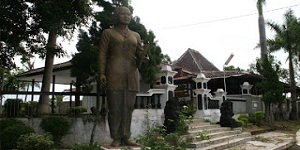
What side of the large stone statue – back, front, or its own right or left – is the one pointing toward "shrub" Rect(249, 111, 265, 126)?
left

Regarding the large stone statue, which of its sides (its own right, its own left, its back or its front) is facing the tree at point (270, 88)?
left

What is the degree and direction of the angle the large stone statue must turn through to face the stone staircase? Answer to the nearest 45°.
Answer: approximately 90° to its left

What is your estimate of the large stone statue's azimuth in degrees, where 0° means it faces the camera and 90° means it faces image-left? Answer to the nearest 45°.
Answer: approximately 315°

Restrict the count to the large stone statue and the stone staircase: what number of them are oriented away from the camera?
0

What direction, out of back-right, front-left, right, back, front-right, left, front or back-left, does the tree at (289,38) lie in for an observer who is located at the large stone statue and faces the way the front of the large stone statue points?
left

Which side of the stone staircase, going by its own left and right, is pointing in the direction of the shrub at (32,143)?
right

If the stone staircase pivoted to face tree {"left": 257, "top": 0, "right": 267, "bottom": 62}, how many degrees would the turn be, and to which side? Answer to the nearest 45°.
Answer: approximately 135° to its left

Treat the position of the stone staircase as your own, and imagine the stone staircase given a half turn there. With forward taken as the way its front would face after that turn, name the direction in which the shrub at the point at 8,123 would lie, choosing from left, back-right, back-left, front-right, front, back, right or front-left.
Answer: left

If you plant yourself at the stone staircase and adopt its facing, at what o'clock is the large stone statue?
The large stone statue is roughly at 2 o'clock from the stone staircase.

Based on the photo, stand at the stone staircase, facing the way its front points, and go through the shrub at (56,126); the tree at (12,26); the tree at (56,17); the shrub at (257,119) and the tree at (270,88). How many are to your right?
3

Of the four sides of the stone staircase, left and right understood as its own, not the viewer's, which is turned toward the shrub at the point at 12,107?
right
